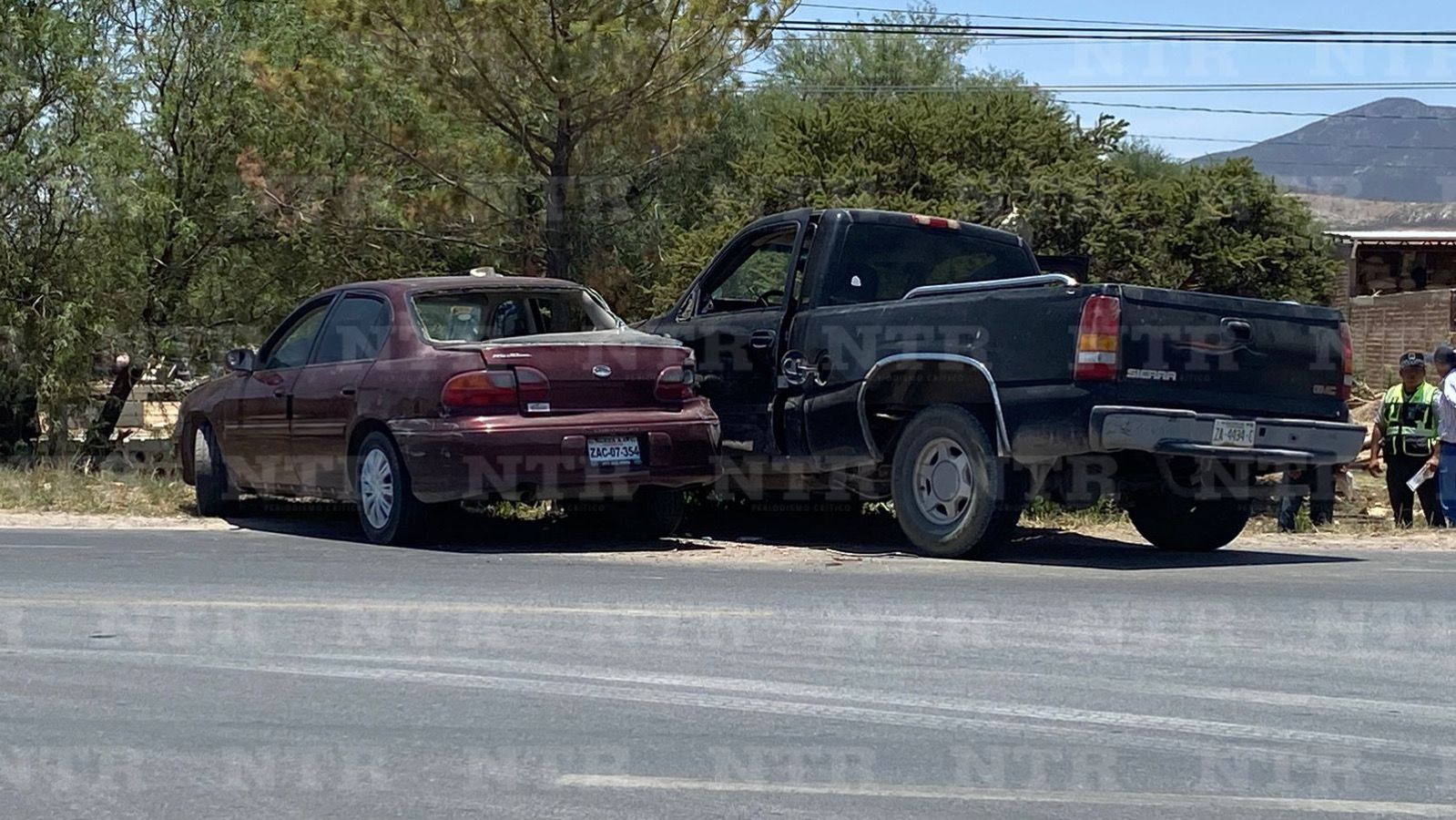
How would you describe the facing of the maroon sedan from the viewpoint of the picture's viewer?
facing away from the viewer and to the left of the viewer

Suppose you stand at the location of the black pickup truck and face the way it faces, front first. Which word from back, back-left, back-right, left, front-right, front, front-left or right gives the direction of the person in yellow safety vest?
right

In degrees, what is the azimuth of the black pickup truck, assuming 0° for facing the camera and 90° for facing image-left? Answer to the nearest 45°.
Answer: approximately 135°

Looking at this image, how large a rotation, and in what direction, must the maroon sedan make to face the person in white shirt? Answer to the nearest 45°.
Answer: approximately 135° to its right

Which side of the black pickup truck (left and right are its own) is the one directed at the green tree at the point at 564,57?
front

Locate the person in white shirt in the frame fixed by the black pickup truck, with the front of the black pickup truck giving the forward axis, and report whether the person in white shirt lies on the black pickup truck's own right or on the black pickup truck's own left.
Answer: on the black pickup truck's own right

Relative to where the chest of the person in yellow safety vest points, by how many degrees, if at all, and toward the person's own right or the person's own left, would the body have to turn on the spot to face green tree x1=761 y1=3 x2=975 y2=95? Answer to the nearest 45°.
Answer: approximately 135° to the person's own right

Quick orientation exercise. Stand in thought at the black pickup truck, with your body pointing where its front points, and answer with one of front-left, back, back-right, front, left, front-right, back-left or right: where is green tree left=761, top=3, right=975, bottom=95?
front-right

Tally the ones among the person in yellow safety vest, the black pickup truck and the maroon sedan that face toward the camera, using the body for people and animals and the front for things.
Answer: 1

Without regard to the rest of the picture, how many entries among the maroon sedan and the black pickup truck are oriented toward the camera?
0

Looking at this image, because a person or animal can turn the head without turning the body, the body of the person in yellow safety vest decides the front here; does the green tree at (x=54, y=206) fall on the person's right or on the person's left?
on the person's right

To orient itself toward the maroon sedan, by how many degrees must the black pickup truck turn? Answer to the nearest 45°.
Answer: approximately 45° to its left

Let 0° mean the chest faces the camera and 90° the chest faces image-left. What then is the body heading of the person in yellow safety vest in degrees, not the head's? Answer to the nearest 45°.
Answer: approximately 0°

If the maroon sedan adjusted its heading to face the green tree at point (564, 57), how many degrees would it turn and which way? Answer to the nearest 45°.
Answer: approximately 45° to its right
